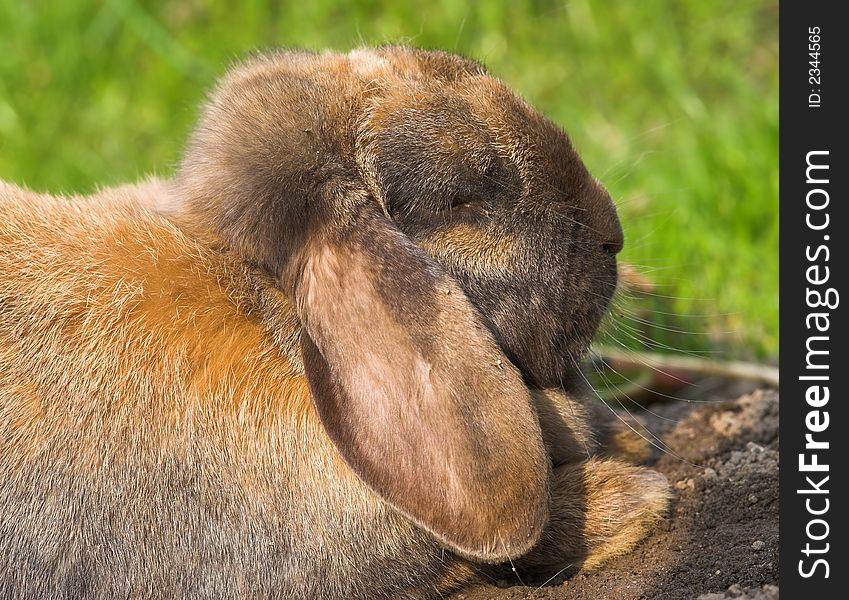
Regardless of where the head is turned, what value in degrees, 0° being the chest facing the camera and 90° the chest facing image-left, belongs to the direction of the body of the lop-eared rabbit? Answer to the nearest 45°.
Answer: approximately 270°
